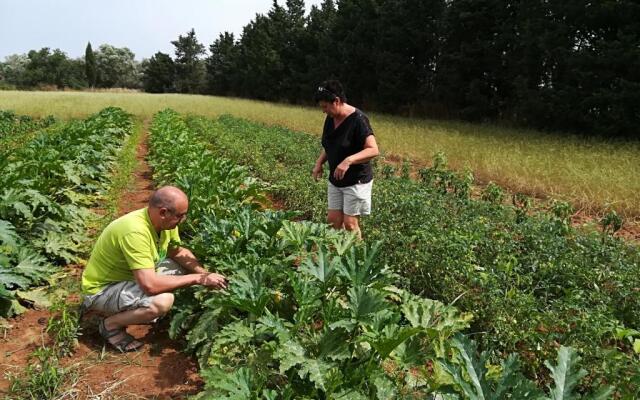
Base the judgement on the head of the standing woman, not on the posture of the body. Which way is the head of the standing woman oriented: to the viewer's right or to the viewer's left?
to the viewer's left

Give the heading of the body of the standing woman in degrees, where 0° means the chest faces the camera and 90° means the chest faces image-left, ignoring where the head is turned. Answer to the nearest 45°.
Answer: approximately 45°

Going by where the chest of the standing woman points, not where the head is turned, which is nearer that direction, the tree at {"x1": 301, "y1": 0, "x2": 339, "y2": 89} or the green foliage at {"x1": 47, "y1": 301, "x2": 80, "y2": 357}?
the green foliage

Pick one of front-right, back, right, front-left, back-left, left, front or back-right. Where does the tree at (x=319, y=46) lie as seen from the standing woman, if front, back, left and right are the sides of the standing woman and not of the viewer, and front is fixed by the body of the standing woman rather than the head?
back-right

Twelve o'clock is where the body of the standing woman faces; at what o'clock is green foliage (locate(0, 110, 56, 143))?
The green foliage is roughly at 3 o'clock from the standing woman.

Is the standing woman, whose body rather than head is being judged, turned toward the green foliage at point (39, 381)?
yes

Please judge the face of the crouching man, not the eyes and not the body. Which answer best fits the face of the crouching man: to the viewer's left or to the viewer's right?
to the viewer's right
